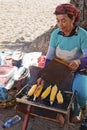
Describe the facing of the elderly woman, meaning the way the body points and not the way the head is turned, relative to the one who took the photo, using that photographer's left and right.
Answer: facing the viewer and to the left of the viewer

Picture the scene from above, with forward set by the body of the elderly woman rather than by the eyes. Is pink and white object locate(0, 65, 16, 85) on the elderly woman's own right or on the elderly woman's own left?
on the elderly woman's own right

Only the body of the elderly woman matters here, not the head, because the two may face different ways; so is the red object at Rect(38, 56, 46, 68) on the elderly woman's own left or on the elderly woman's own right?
on the elderly woman's own right
